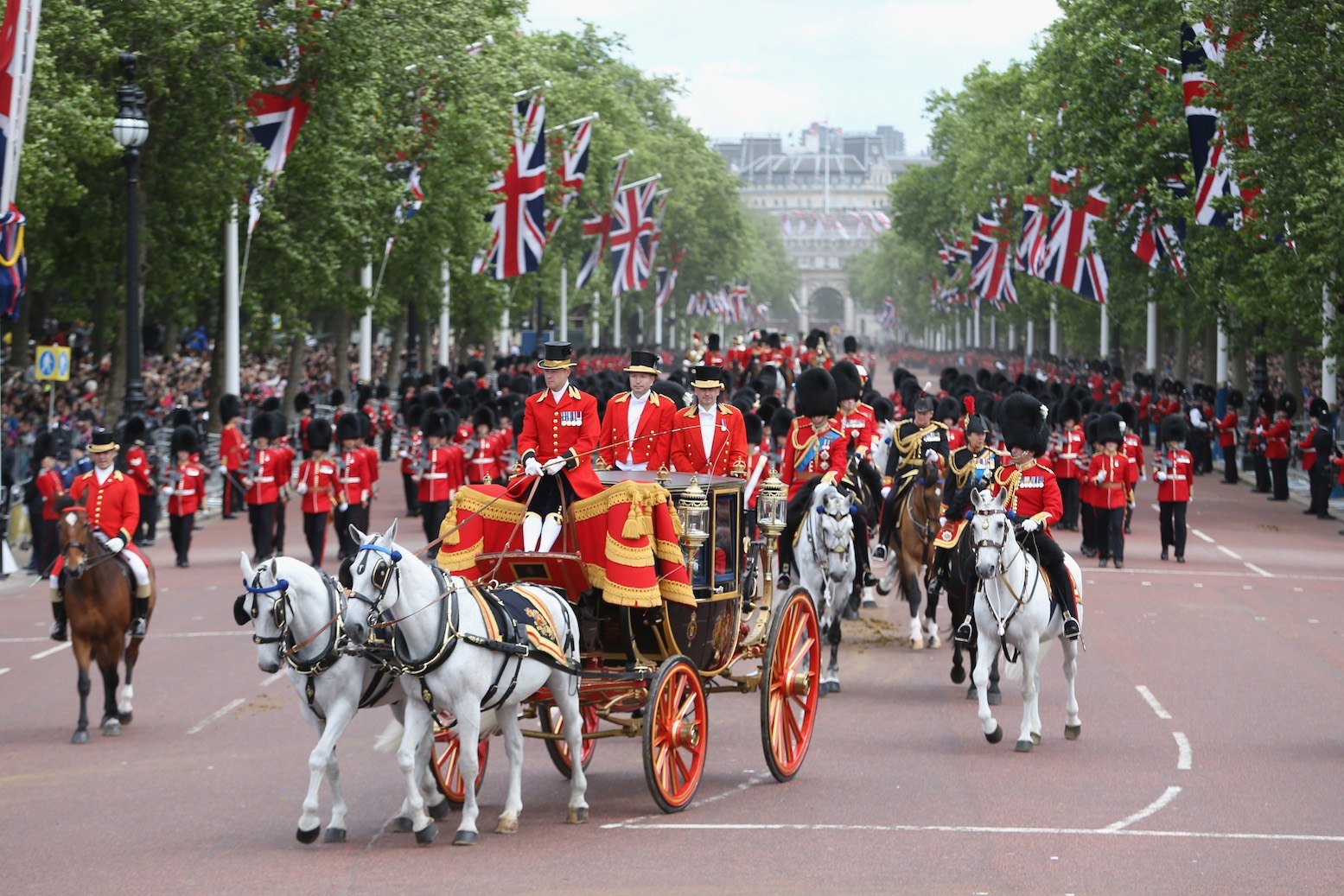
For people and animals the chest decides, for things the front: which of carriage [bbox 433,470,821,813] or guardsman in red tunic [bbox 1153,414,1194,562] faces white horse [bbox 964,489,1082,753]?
the guardsman in red tunic

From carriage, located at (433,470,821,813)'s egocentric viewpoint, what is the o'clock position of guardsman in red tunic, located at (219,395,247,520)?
The guardsman in red tunic is roughly at 4 o'clock from the carriage.

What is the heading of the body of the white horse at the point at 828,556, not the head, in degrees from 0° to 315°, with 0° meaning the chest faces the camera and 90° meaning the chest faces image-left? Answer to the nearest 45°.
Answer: approximately 0°

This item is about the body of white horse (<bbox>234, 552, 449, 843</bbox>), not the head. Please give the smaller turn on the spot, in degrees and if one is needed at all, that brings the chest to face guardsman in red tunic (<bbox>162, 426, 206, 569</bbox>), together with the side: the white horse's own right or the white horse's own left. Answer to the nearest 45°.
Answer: approximately 135° to the white horse's own right

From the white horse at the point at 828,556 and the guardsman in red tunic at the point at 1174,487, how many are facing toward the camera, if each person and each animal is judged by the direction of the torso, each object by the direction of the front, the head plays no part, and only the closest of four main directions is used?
2

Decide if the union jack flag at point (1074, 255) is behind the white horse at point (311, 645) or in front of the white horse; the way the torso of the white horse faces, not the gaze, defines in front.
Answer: behind

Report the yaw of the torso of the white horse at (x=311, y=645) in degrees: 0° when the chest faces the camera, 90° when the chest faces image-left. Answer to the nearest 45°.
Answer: approximately 45°

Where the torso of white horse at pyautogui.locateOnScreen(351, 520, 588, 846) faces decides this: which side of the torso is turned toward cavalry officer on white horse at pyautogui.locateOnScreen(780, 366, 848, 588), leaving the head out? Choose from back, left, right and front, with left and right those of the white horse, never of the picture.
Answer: back

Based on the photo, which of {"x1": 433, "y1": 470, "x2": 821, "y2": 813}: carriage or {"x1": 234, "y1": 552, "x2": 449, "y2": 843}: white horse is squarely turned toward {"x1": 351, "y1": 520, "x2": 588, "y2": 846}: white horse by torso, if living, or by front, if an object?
the carriage

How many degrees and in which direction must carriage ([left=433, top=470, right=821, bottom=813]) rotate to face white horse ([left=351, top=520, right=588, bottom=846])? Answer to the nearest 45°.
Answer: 0° — it already faces it

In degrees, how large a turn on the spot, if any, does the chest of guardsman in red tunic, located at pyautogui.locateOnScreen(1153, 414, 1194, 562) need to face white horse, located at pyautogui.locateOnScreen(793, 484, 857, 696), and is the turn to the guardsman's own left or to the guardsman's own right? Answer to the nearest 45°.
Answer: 0° — they already face it
